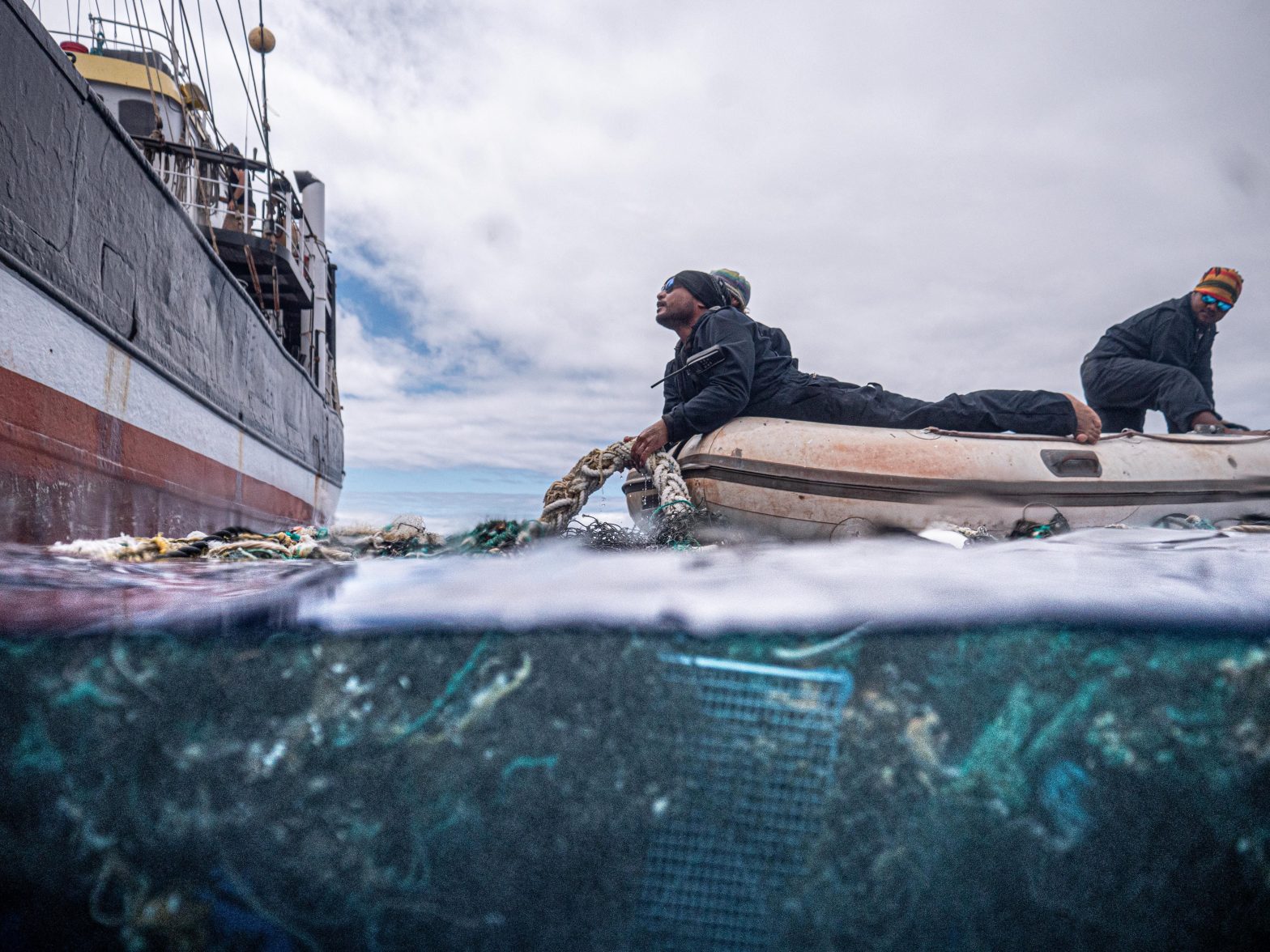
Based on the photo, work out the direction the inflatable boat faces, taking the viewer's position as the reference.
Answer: facing to the left of the viewer

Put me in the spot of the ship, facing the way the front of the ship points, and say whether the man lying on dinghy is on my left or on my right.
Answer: on my left

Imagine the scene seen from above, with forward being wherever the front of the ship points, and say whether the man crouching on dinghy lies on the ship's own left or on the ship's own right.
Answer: on the ship's own left

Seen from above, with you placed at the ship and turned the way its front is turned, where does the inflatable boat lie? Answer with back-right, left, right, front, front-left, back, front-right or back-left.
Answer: left

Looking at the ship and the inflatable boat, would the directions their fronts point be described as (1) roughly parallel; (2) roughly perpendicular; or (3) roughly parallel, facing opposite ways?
roughly perpendicular

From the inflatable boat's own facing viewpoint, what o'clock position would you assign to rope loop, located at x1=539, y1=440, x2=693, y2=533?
The rope loop is roughly at 11 o'clock from the inflatable boat.

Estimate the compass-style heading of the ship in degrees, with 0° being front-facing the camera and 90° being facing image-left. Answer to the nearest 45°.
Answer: approximately 45°
